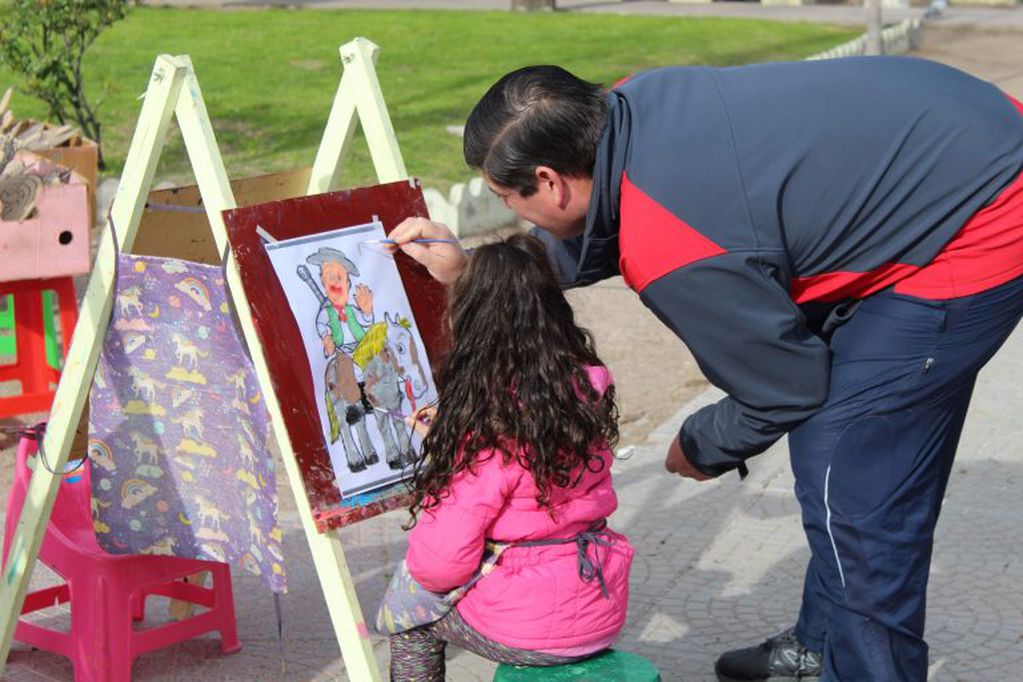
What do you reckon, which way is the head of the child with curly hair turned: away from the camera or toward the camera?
away from the camera

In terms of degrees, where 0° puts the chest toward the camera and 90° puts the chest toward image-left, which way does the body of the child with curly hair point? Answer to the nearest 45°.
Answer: approximately 135°

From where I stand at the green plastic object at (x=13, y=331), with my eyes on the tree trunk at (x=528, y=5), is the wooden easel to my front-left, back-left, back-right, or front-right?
back-right

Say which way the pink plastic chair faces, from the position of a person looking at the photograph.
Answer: facing away from the viewer and to the right of the viewer

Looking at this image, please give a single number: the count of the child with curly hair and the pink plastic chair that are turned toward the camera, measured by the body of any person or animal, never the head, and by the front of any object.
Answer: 0

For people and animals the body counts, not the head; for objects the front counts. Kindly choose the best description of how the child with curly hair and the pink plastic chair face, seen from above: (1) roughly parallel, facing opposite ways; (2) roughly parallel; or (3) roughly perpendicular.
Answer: roughly perpendicular

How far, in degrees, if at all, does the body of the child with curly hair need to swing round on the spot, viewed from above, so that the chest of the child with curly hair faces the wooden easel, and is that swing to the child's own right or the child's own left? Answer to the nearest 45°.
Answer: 0° — they already face it

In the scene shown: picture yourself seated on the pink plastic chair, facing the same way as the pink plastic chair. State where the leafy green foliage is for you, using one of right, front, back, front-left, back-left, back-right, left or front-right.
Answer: front-left
